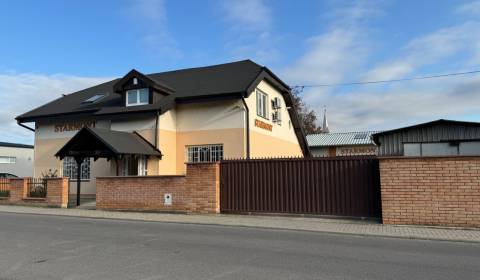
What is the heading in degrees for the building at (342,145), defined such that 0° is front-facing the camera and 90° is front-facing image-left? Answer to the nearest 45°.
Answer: approximately 0°

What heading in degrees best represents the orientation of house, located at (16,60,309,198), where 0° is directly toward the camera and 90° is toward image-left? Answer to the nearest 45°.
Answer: approximately 45°

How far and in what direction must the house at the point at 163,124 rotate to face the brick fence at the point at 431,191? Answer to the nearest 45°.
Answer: approximately 90° to its left
